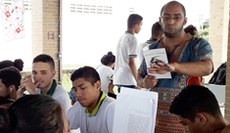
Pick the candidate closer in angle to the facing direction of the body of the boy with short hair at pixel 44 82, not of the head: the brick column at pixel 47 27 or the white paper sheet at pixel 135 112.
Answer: the white paper sheet

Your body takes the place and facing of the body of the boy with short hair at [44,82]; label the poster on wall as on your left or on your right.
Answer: on your right

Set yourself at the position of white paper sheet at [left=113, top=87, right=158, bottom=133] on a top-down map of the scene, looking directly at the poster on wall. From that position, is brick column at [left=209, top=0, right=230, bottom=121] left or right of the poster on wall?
right

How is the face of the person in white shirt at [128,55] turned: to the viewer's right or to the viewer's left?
to the viewer's right

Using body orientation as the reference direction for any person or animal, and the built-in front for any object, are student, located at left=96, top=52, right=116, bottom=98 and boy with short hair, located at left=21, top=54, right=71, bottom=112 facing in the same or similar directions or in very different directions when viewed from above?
very different directions

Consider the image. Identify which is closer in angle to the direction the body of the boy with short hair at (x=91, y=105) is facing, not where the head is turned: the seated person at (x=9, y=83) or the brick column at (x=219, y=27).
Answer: the seated person
